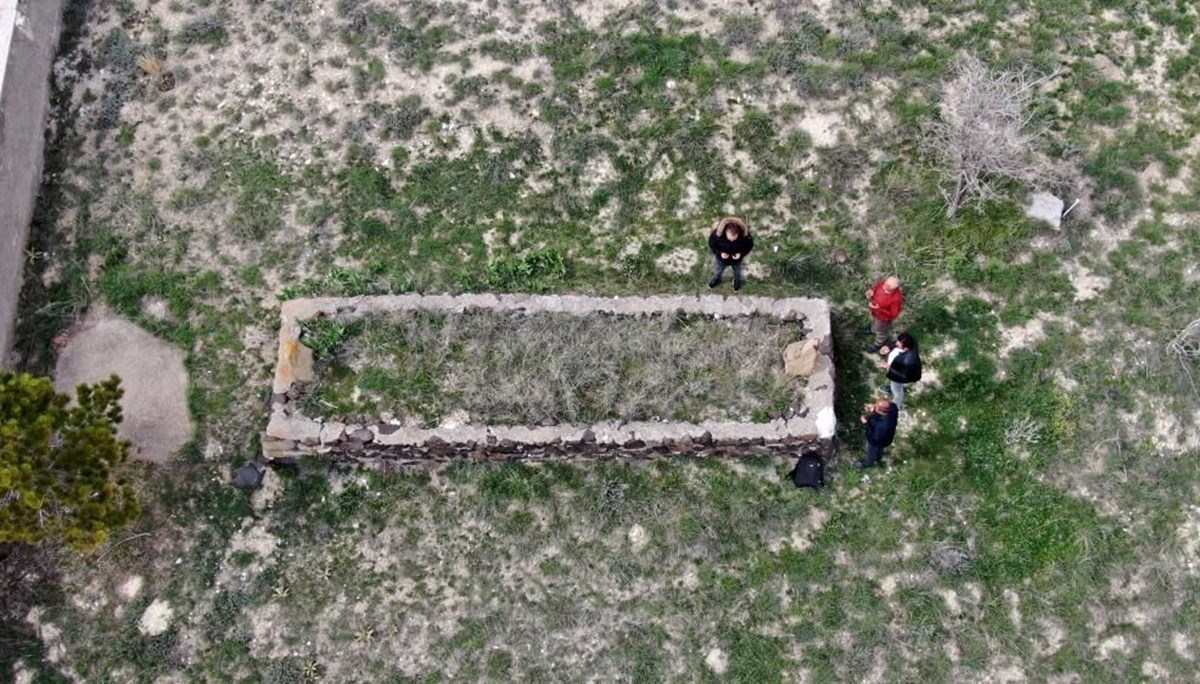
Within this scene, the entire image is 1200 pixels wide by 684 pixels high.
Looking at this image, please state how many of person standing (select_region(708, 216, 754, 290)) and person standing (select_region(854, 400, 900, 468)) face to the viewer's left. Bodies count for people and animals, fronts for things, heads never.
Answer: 1

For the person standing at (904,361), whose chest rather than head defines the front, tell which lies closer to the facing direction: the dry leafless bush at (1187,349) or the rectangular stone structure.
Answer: the rectangular stone structure

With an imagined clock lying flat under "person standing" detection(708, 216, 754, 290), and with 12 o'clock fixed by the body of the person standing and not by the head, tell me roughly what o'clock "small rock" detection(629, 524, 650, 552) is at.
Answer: The small rock is roughly at 1 o'clock from the person standing.

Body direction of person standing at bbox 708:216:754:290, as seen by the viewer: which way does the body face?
toward the camera

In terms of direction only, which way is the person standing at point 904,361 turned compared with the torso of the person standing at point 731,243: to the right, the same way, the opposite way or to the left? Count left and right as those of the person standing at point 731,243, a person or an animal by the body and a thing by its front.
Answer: to the right

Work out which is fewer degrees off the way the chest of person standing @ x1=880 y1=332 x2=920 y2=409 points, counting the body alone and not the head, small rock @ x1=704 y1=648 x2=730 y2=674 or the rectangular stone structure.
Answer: the rectangular stone structure

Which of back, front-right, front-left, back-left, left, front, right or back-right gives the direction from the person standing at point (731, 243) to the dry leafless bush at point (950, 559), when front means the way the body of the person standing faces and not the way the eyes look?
front-left

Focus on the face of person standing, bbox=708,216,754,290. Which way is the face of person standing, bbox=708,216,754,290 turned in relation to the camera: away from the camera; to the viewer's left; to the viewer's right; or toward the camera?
toward the camera

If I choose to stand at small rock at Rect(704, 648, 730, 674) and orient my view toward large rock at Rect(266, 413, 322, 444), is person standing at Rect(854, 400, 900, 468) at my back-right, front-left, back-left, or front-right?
back-right

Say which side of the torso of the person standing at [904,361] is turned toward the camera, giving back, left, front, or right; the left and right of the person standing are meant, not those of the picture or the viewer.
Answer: left

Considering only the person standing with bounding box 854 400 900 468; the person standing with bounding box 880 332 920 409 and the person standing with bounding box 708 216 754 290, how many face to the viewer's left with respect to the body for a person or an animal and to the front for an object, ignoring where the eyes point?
2

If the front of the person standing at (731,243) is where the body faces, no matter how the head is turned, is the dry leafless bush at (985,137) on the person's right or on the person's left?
on the person's left

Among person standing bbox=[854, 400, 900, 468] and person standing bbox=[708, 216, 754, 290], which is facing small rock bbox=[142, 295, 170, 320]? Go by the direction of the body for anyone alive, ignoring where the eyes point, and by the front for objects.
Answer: person standing bbox=[854, 400, 900, 468]

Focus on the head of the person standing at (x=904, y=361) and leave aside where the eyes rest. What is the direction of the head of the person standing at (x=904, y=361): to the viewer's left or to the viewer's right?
to the viewer's left

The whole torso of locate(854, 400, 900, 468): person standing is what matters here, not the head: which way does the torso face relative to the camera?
to the viewer's left

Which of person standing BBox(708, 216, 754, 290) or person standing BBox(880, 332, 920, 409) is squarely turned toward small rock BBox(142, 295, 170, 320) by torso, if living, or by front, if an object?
person standing BBox(880, 332, 920, 409)

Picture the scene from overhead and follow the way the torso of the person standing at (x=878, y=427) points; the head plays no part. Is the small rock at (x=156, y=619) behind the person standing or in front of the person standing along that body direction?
in front

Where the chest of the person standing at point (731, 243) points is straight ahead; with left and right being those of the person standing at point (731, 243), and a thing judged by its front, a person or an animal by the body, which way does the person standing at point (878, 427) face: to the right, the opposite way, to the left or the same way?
to the right
